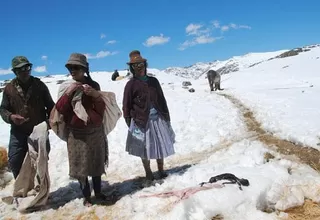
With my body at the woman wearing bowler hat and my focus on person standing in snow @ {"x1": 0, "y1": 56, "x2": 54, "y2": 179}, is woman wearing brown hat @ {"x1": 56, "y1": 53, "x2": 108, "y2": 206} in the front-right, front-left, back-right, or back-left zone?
front-left

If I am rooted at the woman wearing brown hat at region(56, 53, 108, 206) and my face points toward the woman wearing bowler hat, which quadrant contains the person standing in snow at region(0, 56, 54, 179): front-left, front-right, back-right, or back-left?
back-left

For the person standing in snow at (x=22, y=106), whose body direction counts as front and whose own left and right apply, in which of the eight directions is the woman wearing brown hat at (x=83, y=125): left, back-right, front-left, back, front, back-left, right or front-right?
front-left

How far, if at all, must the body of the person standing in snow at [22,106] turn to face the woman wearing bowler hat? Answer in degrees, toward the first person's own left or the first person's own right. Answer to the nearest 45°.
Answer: approximately 90° to the first person's own left

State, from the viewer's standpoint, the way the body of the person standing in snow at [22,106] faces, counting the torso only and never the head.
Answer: toward the camera

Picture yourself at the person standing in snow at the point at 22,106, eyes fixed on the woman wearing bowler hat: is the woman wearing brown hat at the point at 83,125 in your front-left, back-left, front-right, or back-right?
front-right

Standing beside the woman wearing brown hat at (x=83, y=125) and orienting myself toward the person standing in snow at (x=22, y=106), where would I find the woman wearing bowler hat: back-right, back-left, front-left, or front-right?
back-right
